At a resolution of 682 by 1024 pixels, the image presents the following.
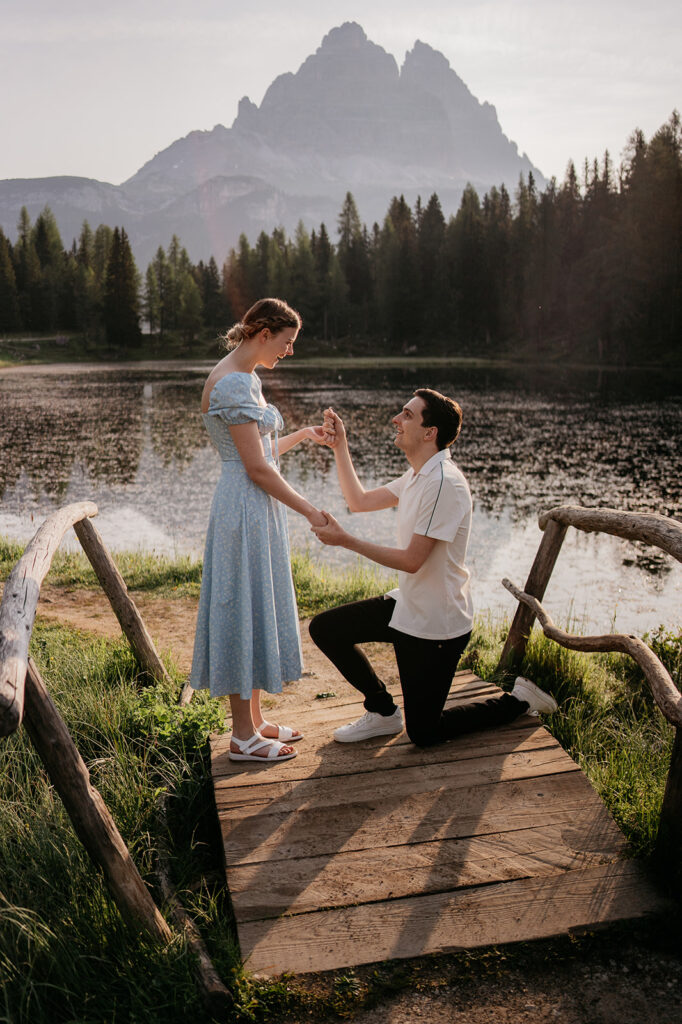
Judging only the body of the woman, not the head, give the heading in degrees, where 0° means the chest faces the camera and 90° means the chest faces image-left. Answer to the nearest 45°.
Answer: approximately 270°

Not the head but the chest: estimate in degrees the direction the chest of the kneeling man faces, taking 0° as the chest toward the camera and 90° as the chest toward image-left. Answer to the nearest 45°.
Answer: approximately 90°

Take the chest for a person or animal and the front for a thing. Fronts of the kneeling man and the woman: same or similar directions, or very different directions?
very different directions

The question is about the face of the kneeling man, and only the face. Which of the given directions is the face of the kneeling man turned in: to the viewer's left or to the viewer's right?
to the viewer's left

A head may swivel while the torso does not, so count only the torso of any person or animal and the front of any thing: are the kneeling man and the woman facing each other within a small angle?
yes

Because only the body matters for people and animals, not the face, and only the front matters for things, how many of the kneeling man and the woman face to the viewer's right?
1

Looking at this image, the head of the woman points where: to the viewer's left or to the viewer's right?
to the viewer's right
